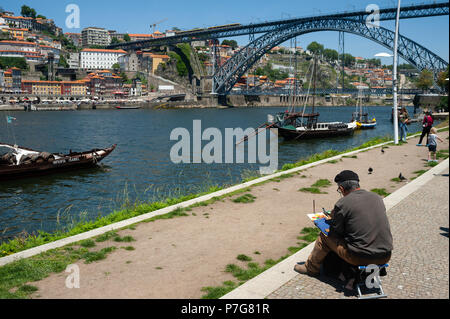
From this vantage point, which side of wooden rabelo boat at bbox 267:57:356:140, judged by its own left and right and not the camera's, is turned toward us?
right

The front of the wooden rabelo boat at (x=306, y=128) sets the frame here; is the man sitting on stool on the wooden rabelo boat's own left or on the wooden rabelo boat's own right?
on the wooden rabelo boat's own right

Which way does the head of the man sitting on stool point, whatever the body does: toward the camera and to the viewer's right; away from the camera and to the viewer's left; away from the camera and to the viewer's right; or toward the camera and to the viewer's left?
away from the camera and to the viewer's left

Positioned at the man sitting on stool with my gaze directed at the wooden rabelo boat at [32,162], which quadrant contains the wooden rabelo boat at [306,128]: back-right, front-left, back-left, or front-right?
front-right

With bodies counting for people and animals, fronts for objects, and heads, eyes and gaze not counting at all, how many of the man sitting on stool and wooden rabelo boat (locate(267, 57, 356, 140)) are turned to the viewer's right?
1

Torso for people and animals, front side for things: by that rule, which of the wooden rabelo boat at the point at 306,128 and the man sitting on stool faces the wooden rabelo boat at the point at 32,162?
the man sitting on stool

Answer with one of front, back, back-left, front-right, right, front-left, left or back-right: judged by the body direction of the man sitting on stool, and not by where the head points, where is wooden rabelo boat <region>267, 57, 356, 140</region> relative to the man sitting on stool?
front-right

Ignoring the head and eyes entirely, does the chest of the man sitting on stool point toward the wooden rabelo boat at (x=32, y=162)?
yes

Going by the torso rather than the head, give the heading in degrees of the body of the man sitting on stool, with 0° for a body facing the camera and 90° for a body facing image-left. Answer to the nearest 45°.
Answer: approximately 135°
